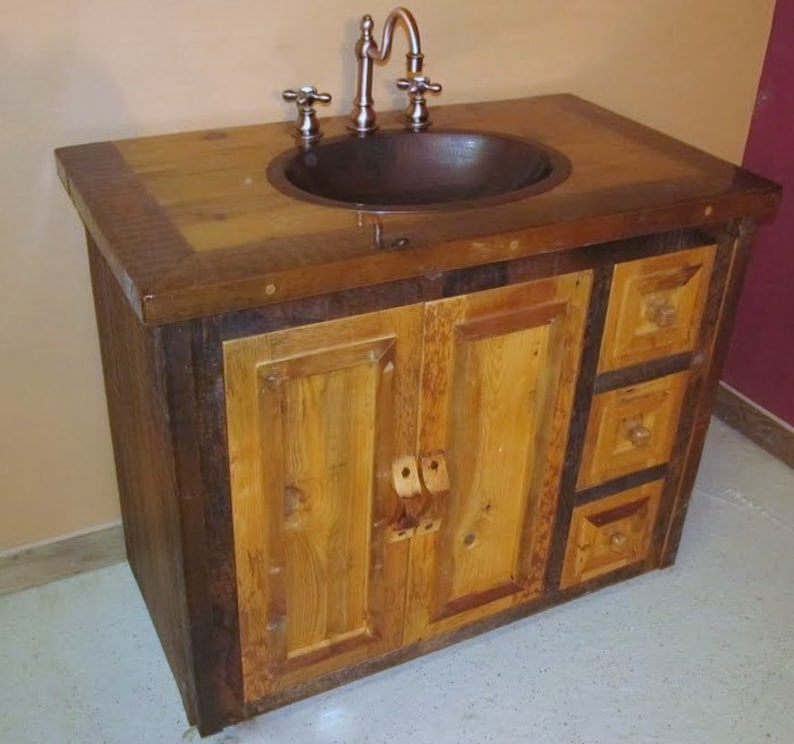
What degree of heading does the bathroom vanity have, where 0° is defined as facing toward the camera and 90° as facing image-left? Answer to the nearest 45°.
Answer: approximately 315°
